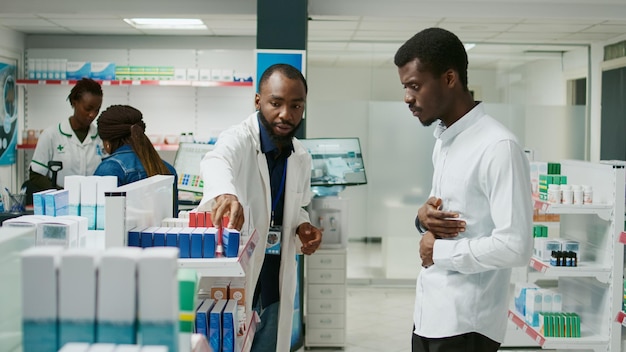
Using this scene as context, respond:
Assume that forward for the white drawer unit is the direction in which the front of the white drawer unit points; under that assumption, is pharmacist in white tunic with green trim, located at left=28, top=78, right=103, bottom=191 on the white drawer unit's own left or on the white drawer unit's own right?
on the white drawer unit's own right

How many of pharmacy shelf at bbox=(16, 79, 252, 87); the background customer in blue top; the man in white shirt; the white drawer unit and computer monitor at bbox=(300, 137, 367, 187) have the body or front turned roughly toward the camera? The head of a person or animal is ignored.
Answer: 3

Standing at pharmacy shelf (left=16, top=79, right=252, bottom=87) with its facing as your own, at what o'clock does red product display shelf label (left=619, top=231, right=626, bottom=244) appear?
The red product display shelf label is roughly at 11 o'clock from the pharmacy shelf.

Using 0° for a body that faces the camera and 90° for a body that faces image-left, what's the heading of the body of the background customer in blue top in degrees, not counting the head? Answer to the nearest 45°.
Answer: approximately 135°

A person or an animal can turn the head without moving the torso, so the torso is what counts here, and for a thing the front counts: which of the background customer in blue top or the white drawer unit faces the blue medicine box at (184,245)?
the white drawer unit

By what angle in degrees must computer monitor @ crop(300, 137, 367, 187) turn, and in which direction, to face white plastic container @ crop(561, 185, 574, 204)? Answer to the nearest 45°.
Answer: approximately 45° to its left

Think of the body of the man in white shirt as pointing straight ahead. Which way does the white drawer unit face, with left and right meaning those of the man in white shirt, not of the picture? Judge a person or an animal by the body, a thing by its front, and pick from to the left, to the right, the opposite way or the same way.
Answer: to the left

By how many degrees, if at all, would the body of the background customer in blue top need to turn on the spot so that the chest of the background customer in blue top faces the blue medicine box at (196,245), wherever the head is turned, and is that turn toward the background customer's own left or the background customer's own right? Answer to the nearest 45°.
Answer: approximately 135° to the background customer's own left

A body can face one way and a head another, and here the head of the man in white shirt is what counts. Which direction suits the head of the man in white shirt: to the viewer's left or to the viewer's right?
to the viewer's left

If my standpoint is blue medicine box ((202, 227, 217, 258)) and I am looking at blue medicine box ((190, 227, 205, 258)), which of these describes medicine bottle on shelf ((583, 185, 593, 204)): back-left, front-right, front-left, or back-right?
back-right

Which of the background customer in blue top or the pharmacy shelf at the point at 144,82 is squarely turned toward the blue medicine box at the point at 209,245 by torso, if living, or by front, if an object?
the pharmacy shelf

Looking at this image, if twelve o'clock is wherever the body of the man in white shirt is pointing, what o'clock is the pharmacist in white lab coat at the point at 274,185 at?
The pharmacist in white lab coat is roughly at 1 o'clock from the man in white shirt.
